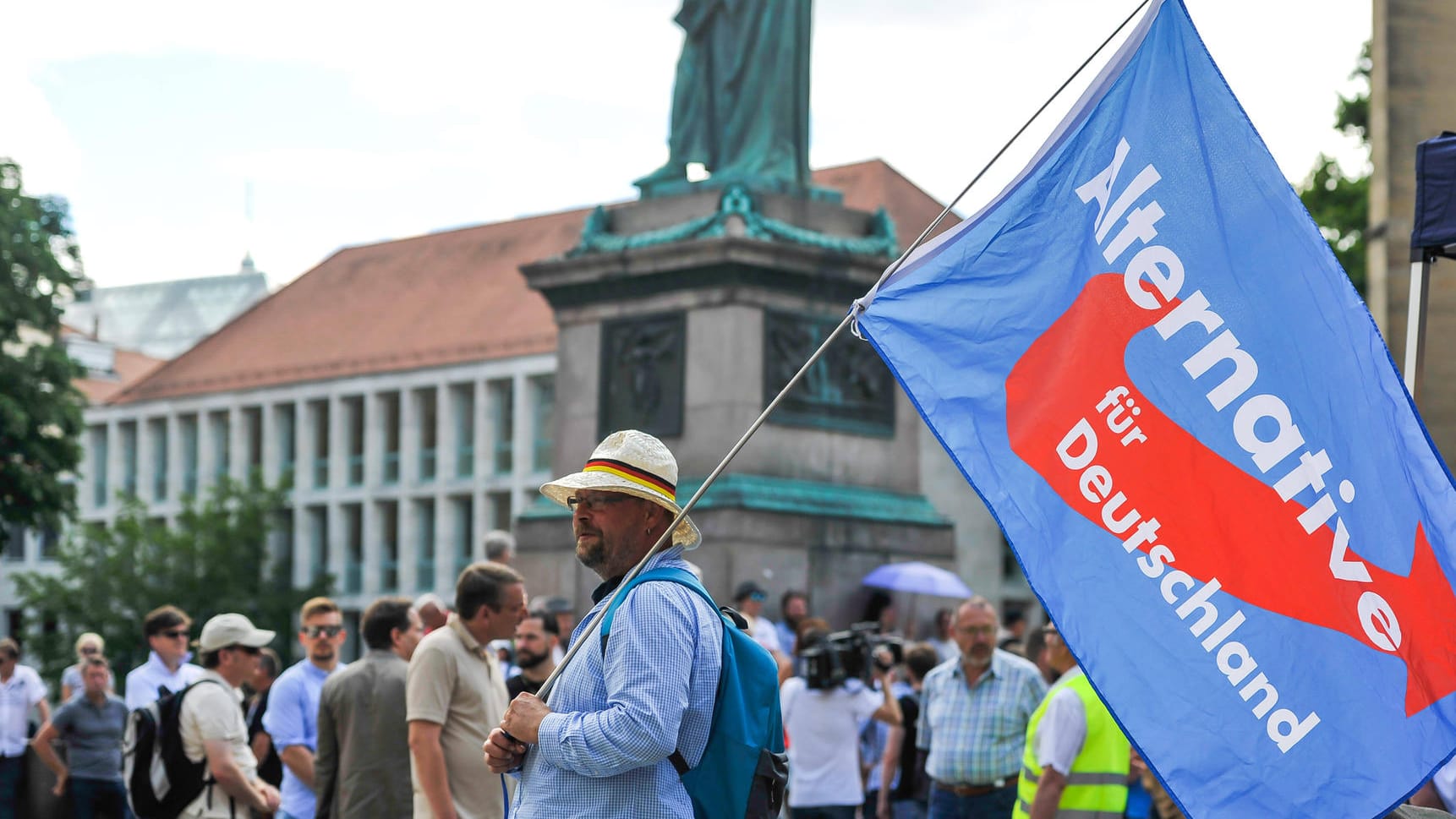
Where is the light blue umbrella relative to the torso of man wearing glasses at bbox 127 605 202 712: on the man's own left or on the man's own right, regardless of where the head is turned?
on the man's own left

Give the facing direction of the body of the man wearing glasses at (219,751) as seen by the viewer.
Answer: to the viewer's right

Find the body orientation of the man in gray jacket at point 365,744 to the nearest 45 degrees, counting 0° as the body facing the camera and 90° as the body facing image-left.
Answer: approximately 225°

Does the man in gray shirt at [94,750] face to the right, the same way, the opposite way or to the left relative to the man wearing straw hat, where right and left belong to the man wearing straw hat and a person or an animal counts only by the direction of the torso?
to the left

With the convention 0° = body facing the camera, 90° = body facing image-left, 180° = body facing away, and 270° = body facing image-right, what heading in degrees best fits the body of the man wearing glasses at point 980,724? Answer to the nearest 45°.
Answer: approximately 0°

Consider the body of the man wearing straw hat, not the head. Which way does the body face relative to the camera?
to the viewer's left
